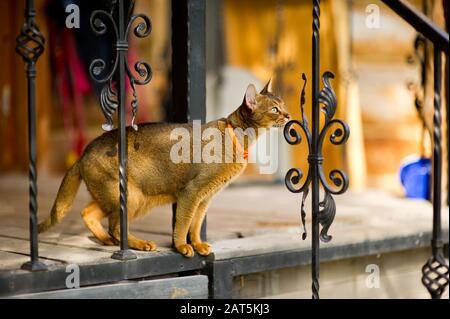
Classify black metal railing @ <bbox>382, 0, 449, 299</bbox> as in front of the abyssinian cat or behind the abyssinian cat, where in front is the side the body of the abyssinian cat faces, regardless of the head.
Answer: in front

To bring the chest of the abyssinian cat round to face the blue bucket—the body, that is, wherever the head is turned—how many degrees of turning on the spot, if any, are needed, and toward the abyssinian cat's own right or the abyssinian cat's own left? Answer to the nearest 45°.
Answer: approximately 45° to the abyssinian cat's own left

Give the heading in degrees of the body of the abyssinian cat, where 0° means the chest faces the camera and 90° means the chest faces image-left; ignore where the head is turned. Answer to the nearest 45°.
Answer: approximately 270°
